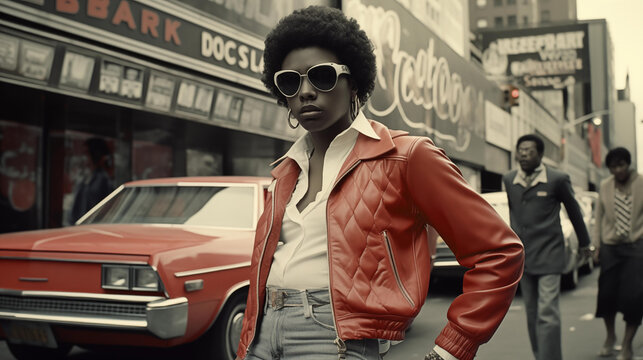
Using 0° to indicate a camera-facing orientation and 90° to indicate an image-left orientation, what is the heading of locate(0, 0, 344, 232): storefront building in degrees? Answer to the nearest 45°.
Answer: approximately 315°

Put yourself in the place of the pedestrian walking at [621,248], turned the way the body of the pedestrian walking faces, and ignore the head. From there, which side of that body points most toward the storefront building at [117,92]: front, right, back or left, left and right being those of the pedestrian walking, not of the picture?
right

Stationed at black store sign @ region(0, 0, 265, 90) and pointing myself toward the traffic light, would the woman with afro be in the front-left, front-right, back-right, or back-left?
back-right

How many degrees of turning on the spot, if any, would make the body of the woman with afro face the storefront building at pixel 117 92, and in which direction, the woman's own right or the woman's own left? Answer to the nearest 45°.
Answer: approximately 90° to the woman's own right

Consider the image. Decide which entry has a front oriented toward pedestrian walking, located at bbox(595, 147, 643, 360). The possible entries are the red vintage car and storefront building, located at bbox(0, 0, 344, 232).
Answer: the storefront building

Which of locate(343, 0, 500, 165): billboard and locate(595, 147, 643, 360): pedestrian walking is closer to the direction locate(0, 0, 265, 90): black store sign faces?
the pedestrian walking

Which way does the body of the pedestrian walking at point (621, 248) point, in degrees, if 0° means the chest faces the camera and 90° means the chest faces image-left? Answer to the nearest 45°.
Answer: approximately 0°

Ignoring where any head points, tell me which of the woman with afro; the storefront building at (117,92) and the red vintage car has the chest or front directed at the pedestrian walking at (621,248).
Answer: the storefront building
